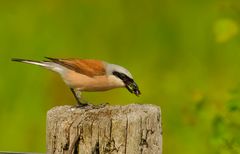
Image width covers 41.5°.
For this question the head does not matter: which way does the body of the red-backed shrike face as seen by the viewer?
to the viewer's right
